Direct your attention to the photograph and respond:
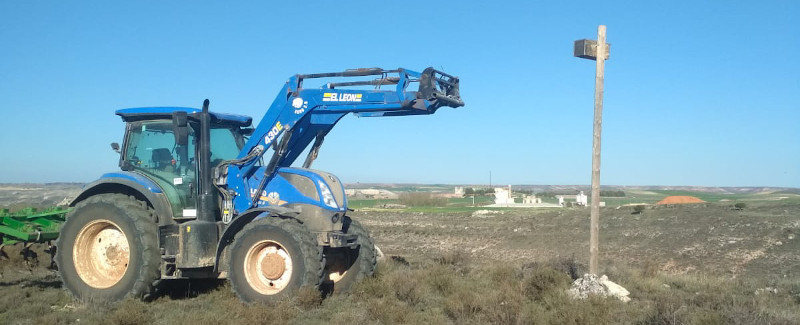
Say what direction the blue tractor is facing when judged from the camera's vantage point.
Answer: facing the viewer and to the right of the viewer

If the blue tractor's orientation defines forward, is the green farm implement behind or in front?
behind

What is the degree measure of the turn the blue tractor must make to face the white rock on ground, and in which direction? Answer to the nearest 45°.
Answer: approximately 45° to its left

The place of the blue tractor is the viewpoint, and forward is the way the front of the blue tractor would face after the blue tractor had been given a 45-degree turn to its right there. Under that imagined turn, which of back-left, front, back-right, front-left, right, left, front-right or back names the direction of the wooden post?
left
